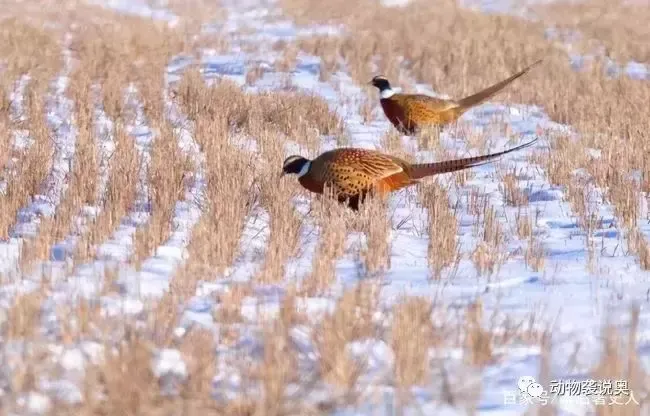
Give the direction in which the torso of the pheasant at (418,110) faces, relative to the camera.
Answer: to the viewer's left
